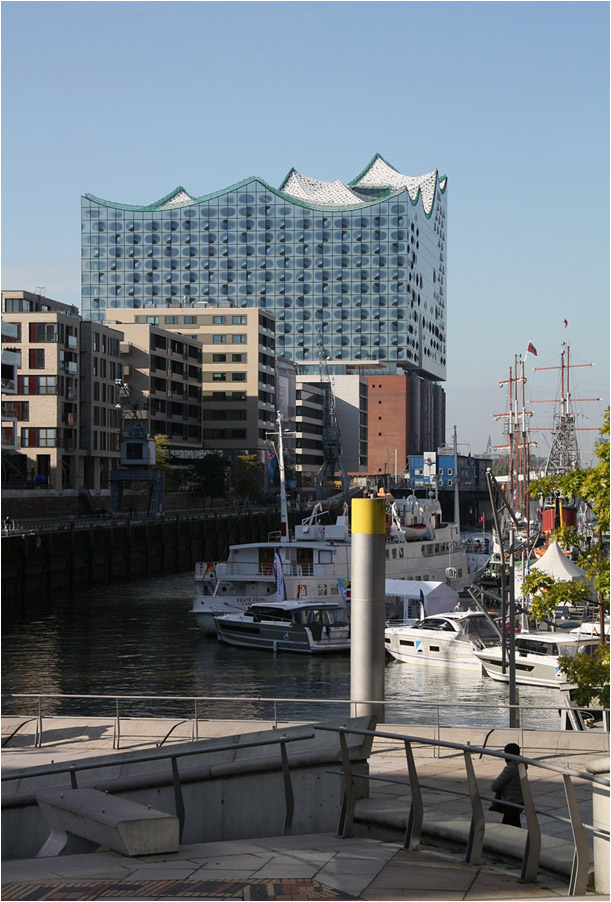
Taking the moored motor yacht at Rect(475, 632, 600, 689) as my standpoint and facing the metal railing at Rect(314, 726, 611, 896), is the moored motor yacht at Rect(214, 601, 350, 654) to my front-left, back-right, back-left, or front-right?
back-right

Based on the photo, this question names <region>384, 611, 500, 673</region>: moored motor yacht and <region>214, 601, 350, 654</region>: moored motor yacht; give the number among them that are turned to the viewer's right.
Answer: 0

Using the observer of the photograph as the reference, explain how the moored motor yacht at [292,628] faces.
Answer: facing away from the viewer and to the left of the viewer

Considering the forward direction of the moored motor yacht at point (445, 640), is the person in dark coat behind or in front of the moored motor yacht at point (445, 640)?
behind

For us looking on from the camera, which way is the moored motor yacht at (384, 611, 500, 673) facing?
facing away from the viewer and to the left of the viewer

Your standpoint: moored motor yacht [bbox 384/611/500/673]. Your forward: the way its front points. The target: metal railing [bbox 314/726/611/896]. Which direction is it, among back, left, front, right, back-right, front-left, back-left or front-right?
back-left

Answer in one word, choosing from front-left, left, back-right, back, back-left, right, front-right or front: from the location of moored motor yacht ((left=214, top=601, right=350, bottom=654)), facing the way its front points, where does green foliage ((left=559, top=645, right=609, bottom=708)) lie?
back-left

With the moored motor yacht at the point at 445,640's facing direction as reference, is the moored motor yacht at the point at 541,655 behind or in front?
behind

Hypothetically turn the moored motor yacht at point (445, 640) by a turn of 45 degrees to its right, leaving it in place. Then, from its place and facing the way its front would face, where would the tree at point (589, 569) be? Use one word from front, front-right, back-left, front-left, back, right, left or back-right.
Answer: back
